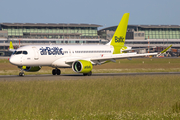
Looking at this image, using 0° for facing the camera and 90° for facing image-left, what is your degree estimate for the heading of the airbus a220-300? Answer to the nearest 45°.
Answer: approximately 45°
